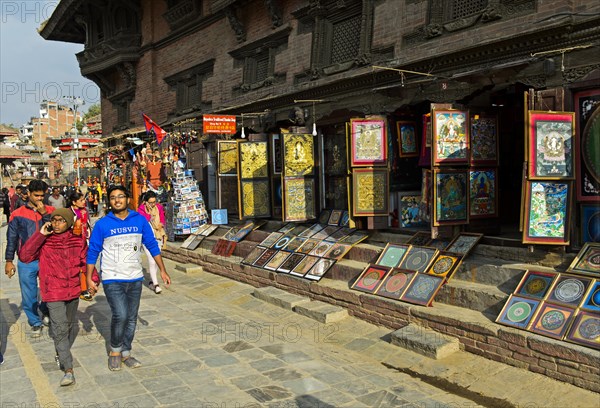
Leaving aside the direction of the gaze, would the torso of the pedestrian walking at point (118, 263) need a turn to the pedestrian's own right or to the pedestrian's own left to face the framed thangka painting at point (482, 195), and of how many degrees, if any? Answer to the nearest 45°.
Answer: approximately 90° to the pedestrian's own left

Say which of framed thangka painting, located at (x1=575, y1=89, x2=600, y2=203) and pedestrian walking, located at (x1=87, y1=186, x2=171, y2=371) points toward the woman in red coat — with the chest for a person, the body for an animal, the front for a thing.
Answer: the framed thangka painting
